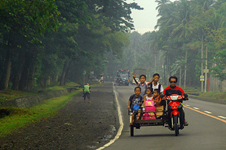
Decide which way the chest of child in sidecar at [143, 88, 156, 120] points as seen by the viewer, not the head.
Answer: toward the camera

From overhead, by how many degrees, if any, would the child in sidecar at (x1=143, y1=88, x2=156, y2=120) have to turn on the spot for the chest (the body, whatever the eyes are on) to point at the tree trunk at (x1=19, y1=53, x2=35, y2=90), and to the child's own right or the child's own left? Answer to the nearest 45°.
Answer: approximately 135° to the child's own right

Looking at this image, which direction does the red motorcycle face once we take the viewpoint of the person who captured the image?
facing the viewer

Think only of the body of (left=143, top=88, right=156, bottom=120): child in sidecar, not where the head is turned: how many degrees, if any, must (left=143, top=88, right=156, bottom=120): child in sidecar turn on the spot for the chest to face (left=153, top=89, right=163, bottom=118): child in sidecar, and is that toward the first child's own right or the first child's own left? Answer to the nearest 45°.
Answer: approximately 135° to the first child's own left

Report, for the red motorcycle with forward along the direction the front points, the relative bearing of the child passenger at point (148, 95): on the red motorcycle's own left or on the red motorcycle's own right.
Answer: on the red motorcycle's own right

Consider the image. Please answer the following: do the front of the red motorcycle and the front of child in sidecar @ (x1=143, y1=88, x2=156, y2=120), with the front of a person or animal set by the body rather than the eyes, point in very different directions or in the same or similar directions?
same or similar directions

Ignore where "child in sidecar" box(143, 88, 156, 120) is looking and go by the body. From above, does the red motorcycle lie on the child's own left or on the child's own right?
on the child's own left

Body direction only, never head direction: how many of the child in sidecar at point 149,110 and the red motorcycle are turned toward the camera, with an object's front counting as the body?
2

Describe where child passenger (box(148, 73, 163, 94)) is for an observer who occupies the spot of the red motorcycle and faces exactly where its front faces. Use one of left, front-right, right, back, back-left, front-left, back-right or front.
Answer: back-right
